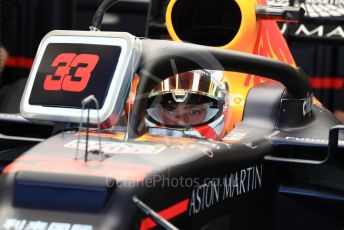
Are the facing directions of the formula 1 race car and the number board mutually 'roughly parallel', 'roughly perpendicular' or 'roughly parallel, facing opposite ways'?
roughly parallel

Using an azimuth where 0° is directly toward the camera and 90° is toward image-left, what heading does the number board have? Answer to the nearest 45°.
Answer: approximately 45°

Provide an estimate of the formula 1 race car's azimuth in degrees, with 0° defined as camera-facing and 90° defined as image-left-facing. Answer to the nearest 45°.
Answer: approximately 45°
